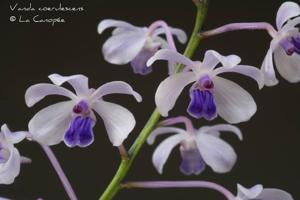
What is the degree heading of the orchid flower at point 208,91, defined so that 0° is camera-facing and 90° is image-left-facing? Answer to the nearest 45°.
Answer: approximately 0°
